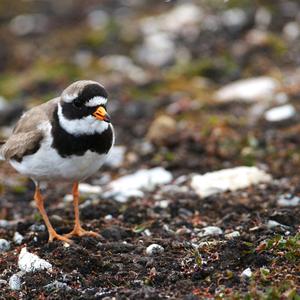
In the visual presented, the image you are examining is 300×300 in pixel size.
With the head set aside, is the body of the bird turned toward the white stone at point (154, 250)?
yes

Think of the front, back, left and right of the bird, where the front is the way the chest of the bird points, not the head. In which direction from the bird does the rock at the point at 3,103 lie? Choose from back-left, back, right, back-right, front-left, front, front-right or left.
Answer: back-left

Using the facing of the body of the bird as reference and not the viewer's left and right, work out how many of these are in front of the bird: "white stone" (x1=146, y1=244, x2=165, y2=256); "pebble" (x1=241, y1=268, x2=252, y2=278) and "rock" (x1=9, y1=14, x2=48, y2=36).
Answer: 2

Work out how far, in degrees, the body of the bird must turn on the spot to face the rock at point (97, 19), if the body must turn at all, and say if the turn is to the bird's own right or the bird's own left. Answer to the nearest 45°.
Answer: approximately 135° to the bird's own left

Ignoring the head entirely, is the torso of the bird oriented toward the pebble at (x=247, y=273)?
yes

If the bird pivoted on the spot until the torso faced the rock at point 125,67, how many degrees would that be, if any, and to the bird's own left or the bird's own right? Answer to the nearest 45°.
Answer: approximately 135° to the bird's own left

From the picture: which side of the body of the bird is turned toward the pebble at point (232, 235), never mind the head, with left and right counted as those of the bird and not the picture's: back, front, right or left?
front

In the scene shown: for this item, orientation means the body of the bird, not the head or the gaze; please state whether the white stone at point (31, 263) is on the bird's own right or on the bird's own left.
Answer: on the bird's own right

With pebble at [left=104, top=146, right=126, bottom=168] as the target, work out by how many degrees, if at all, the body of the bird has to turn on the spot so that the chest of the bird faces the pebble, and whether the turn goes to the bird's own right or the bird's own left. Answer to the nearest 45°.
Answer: approximately 135° to the bird's own left

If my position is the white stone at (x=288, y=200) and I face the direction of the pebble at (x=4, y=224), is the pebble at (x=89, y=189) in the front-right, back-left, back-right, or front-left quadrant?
front-right

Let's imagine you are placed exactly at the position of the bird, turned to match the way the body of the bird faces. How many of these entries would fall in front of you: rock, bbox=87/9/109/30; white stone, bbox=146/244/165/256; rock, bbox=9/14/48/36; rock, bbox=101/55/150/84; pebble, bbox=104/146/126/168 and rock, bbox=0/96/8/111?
1

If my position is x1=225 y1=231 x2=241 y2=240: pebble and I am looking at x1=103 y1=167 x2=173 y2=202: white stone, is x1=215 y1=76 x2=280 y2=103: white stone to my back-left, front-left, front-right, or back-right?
front-right

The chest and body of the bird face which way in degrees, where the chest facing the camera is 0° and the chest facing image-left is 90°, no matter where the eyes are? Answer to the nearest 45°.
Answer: approximately 315°

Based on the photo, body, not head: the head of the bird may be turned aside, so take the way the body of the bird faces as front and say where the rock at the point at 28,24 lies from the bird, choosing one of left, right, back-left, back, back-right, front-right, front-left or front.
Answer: back-left

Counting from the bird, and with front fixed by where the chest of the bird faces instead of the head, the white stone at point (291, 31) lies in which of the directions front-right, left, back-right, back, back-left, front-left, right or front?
left

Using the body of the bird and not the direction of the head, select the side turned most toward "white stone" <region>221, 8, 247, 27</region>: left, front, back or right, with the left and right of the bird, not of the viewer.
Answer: left
